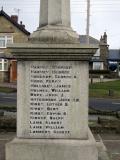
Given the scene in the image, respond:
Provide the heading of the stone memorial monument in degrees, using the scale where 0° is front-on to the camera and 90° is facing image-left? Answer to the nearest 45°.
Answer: approximately 0°
